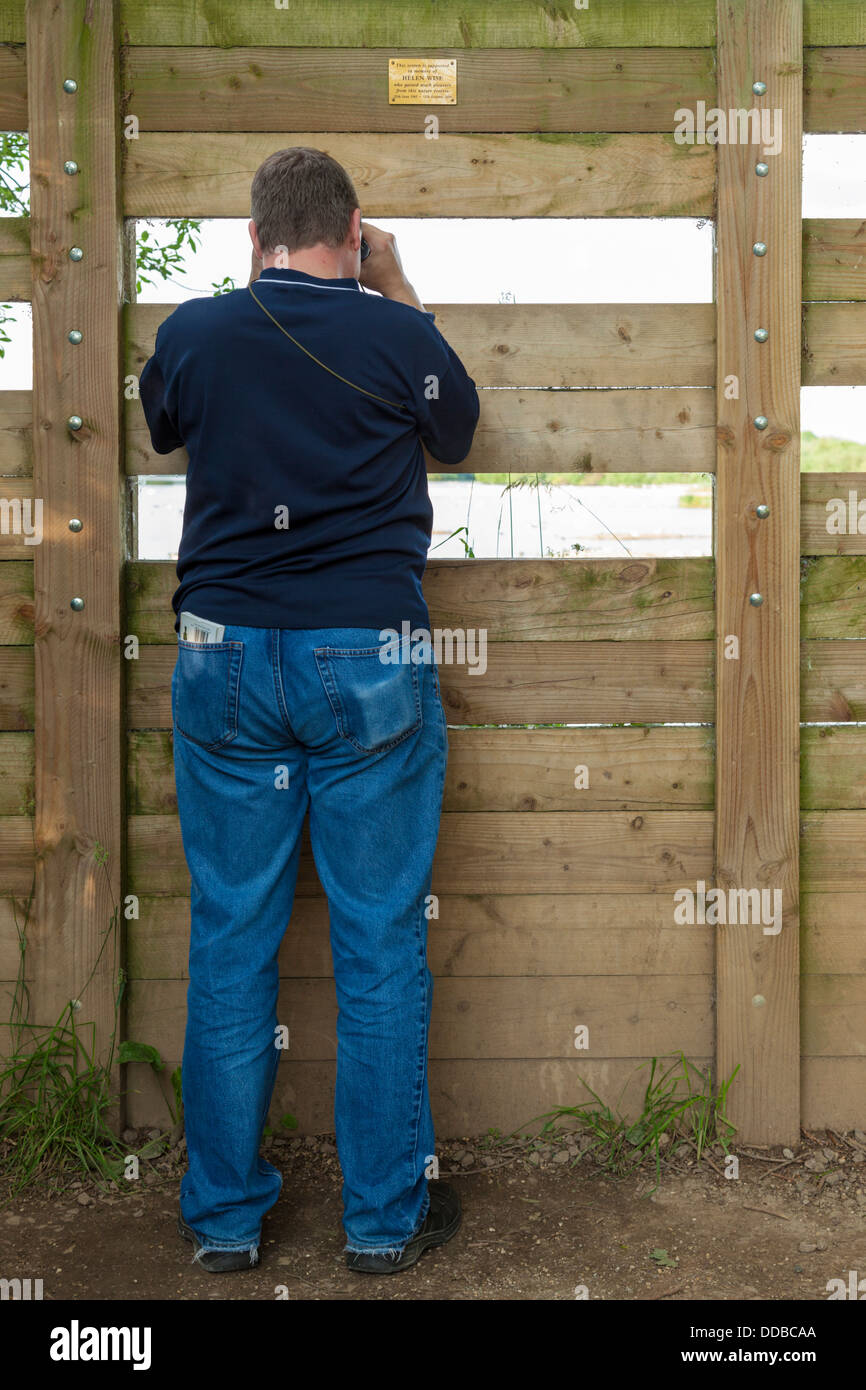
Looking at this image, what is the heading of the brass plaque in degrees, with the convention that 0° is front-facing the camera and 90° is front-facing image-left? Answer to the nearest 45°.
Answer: approximately 0°
